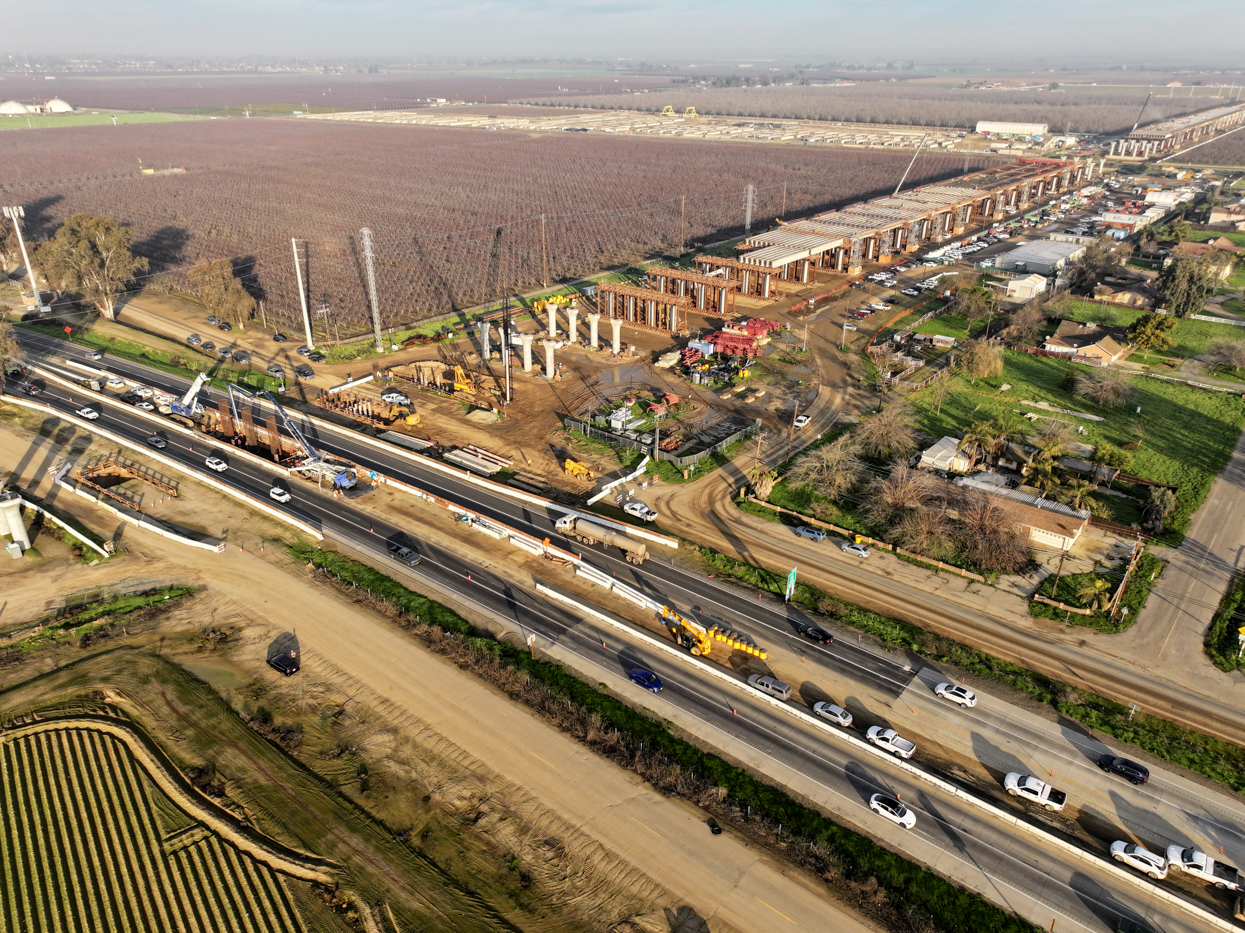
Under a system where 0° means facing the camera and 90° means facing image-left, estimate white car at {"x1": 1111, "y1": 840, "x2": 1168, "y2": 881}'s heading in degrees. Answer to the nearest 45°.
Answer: approximately 135°

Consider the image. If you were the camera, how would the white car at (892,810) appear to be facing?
facing the viewer and to the right of the viewer

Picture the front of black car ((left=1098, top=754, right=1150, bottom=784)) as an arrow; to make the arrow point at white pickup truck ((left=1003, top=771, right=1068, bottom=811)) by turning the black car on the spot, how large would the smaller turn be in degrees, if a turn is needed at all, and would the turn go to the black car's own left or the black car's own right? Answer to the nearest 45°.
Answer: approximately 90° to the black car's own left

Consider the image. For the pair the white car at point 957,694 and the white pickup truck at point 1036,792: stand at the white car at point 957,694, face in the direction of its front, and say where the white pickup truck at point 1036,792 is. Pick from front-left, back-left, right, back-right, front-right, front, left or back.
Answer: back

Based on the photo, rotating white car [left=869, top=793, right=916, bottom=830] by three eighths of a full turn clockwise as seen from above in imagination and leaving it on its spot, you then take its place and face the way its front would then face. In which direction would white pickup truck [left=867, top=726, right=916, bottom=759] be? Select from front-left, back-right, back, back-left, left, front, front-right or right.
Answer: right

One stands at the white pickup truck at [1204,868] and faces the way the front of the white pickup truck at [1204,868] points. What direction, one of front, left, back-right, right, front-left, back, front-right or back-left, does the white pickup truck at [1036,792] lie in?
front-left

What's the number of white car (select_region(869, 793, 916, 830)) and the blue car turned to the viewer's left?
0

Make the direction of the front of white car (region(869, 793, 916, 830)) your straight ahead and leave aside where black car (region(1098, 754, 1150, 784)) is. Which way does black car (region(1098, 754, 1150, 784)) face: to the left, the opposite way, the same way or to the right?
the opposite way

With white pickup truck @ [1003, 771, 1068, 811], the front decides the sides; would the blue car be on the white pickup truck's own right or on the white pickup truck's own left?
on the white pickup truck's own left

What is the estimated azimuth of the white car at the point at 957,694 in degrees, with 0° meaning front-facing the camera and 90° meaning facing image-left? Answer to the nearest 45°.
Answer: approximately 135°

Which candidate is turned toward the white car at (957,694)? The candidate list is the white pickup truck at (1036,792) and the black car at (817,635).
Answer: the white pickup truck
